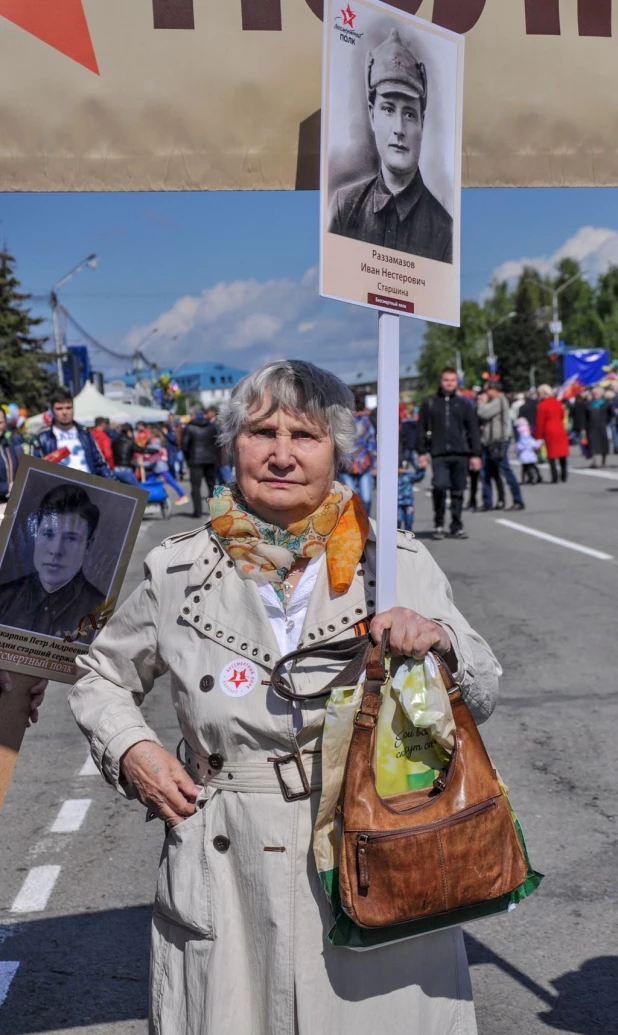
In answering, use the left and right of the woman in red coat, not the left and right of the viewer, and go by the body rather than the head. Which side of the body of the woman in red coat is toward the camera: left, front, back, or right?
back

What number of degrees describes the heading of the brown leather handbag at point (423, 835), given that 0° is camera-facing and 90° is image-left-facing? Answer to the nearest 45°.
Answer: approximately 0°

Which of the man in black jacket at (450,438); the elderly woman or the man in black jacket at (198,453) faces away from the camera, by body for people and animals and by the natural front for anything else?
the man in black jacket at (198,453)

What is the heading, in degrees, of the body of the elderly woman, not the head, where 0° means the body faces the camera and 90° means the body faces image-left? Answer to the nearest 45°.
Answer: approximately 0°

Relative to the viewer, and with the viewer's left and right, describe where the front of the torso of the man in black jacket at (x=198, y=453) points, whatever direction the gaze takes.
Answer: facing away from the viewer

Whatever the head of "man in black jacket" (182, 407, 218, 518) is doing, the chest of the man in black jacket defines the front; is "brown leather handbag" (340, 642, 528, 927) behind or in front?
behind

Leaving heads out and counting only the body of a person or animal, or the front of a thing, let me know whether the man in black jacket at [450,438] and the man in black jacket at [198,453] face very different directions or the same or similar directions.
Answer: very different directions

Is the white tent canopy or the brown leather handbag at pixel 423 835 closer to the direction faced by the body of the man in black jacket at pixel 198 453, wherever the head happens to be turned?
the white tent canopy

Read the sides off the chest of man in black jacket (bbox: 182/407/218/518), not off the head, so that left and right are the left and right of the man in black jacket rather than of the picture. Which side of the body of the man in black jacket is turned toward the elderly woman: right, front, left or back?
back
